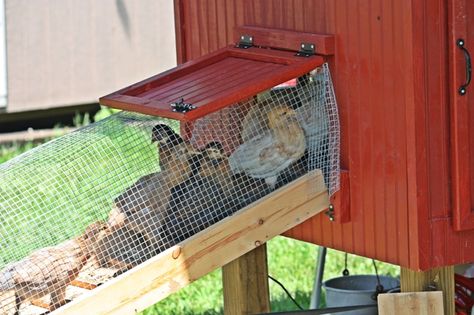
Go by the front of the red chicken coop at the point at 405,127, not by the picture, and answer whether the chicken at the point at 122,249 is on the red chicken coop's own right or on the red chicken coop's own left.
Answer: on the red chicken coop's own right

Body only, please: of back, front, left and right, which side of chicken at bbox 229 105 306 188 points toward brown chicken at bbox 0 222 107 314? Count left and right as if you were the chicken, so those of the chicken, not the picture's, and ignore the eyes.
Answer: back

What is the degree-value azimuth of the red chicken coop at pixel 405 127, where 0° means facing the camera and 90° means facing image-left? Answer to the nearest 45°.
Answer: approximately 45°

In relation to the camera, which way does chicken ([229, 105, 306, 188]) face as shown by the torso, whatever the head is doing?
to the viewer's right
